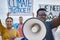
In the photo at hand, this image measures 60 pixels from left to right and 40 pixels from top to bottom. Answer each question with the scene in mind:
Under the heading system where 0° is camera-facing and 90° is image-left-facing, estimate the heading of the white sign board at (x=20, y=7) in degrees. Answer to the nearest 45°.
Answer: approximately 0°
